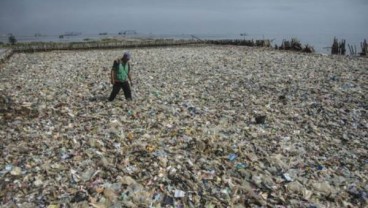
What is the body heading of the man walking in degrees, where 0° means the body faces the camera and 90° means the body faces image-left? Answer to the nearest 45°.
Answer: approximately 315°
